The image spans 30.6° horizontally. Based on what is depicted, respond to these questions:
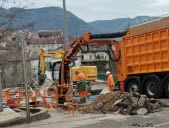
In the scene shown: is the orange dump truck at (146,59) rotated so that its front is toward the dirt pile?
no
